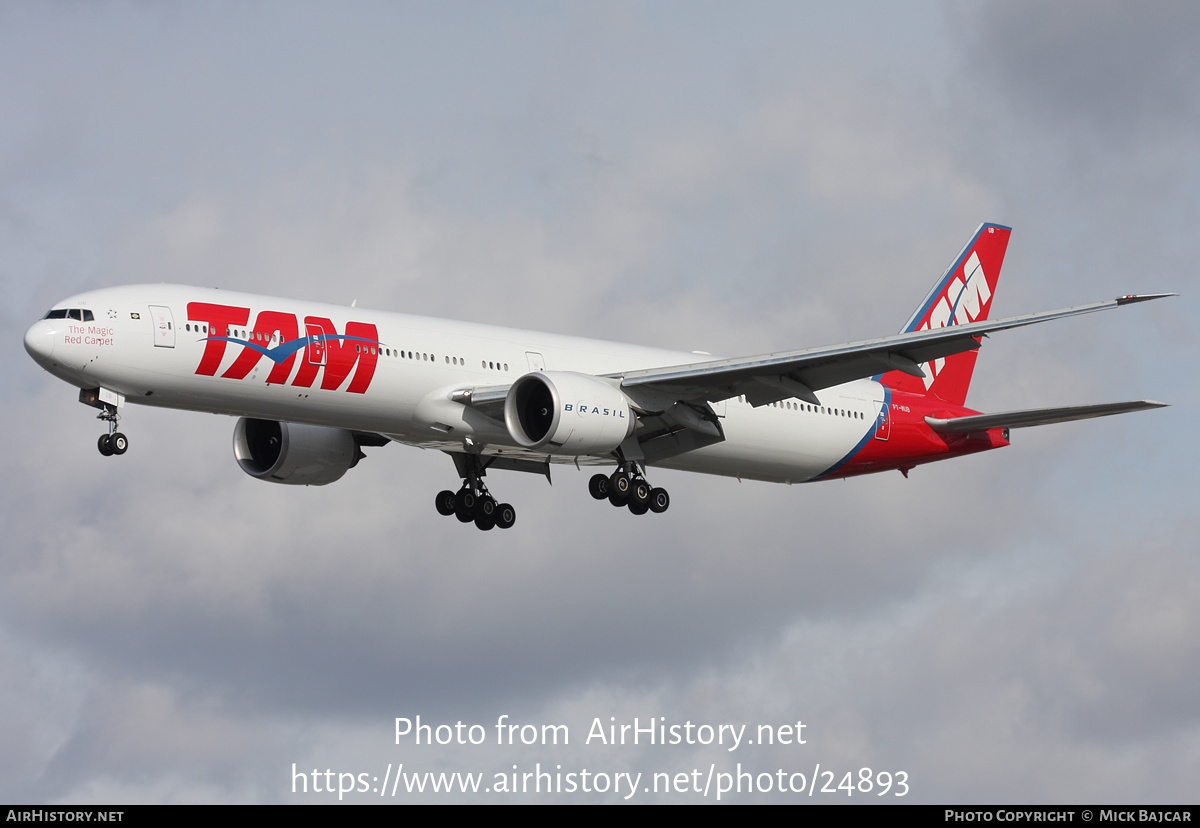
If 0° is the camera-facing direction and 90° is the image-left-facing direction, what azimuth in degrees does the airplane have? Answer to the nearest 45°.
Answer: approximately 45°
